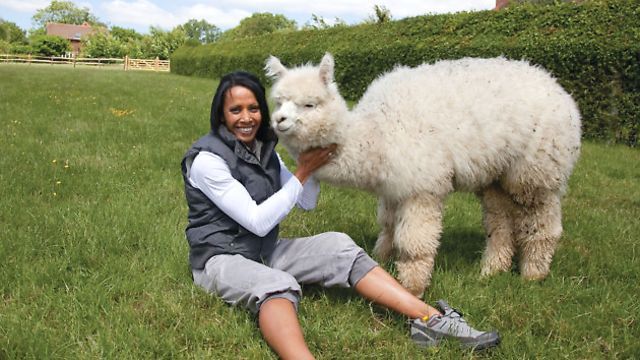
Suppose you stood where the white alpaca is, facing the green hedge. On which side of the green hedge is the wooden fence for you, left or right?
left

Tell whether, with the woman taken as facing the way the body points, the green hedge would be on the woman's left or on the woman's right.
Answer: on the woman's left

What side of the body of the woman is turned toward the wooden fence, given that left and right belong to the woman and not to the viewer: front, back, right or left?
back

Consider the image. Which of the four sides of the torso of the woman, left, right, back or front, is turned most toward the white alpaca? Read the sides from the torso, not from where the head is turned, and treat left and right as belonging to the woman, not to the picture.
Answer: left

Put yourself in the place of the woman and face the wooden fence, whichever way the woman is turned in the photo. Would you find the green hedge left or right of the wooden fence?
right

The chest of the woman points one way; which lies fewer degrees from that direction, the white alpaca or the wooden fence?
the white alpaca

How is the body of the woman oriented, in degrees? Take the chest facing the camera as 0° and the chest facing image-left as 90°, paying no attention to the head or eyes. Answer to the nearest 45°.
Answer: approximately 315°
